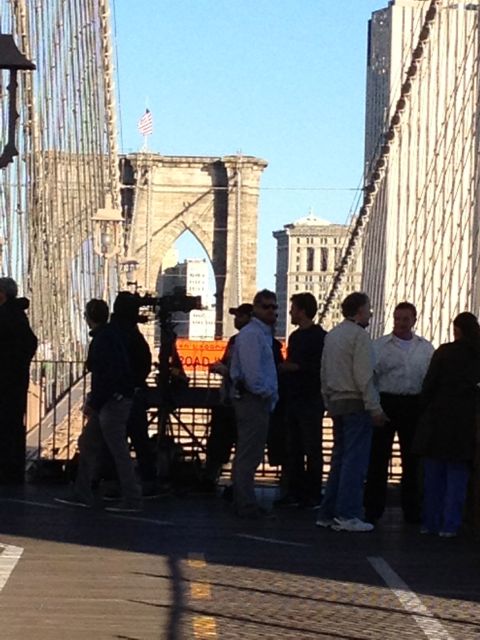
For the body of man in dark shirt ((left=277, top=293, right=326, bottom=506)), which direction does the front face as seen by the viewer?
to the viewer's left

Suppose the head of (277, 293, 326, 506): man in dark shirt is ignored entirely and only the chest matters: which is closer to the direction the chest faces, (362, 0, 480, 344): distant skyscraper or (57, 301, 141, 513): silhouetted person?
the silhouetted person

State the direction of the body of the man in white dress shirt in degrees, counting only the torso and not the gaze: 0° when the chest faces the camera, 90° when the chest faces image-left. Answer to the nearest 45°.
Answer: approximately 0°

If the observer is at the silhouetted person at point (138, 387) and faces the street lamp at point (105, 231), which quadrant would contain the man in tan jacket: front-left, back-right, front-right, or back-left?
back-right

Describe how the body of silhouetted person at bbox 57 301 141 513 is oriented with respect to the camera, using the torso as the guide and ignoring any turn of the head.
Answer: to the viewer's left

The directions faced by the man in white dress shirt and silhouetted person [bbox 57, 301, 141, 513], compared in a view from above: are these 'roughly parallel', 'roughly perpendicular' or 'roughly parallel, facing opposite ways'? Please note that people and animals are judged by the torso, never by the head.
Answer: roughly perpendicular
